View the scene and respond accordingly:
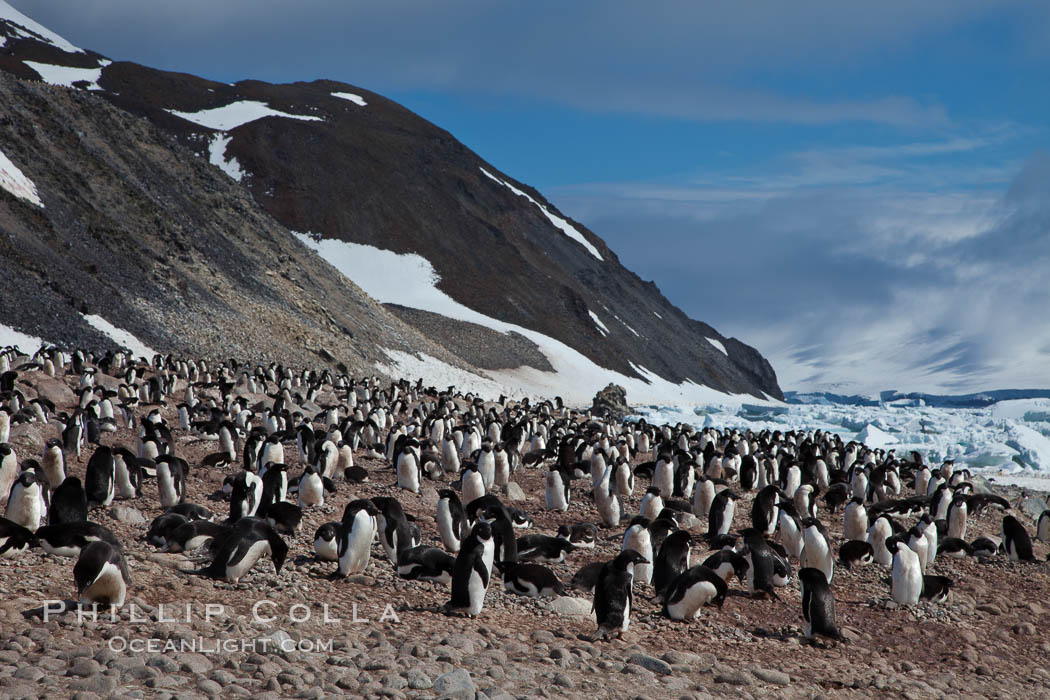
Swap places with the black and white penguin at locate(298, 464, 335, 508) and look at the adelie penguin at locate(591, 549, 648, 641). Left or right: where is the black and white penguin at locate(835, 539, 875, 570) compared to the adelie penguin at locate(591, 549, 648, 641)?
left

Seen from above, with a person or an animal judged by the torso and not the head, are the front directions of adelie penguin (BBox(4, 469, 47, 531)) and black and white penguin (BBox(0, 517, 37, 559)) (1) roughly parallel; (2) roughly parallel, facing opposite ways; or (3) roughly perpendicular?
roughly perpendicular

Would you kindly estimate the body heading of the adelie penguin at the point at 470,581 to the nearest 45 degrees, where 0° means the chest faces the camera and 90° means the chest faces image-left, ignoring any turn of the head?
approximately 315°

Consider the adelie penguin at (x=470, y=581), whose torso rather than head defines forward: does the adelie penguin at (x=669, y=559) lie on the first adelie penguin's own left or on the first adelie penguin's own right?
on the first adelie penguin's own left

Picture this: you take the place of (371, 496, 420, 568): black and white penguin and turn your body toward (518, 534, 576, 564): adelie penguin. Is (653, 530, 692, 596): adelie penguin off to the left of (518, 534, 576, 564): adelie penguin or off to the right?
right

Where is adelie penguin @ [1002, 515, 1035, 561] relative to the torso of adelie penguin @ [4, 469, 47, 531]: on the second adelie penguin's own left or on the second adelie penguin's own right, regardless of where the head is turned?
on the second adelie penguin's own left

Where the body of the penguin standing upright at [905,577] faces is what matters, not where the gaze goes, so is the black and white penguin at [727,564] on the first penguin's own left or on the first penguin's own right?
on the first penguin's own right
